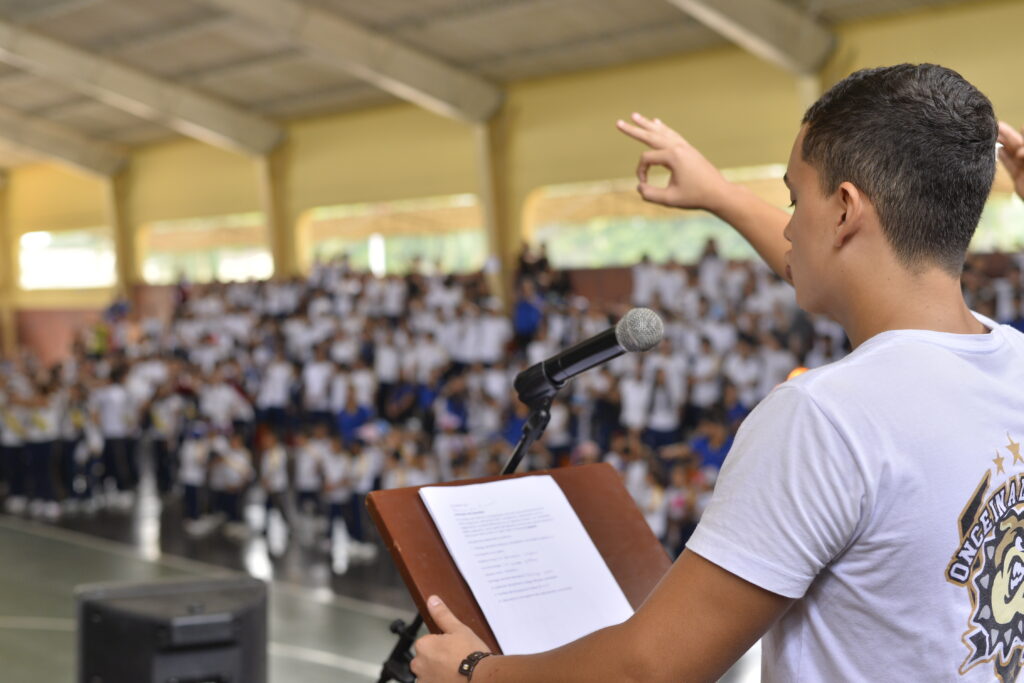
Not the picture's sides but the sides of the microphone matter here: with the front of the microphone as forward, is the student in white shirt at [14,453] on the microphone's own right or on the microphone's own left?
on the microphone's own left

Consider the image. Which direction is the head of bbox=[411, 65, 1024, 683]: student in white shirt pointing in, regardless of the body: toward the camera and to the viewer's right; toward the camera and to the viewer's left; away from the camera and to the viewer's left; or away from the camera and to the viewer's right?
away from the camera and to the viewer's left

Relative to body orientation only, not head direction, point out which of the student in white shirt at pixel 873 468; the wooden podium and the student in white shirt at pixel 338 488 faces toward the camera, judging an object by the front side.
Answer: the student in white shirt at pixel 338 488

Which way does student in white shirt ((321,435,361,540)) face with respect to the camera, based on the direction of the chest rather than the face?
toward the camera

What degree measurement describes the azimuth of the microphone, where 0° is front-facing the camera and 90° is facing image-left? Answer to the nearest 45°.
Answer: approximately 270°

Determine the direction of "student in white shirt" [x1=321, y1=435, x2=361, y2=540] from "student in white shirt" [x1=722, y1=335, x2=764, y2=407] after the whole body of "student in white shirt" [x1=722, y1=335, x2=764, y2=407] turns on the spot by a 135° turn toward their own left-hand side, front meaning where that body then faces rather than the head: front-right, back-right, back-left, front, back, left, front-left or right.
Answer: back-left

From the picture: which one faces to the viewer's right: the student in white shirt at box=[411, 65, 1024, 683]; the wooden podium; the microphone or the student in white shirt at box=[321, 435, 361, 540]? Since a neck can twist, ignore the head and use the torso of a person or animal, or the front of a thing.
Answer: the microphone

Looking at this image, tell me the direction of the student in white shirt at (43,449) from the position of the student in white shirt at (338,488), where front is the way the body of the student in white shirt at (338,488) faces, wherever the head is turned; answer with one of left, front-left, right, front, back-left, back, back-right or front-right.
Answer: back-right
